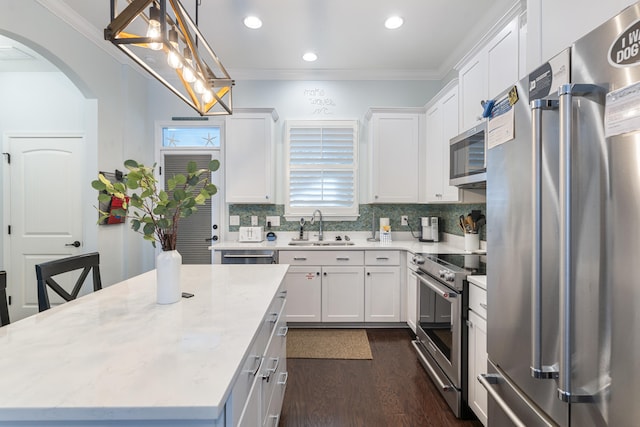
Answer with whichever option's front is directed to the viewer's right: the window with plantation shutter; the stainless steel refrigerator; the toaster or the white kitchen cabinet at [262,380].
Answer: the white kitchen cabinet

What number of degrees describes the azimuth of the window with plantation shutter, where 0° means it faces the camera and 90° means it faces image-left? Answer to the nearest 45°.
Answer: approximately 0°

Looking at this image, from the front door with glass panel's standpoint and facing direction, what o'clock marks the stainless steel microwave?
The stainless steel microwave is roughly at 11 o'clock from the front door with glass panel.

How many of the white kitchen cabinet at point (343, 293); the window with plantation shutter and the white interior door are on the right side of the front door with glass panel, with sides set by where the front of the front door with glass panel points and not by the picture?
1

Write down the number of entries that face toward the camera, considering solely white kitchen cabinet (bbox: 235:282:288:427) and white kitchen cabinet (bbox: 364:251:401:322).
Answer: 1

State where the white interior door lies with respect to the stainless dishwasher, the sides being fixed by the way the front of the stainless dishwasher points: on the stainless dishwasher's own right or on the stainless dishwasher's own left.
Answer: on the stainless dishwasher's own right

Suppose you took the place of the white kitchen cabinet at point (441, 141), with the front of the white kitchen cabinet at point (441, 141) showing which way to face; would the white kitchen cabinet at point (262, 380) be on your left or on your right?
on your left

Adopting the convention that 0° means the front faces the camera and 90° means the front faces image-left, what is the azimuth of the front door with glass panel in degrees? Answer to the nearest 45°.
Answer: approximately 0°
